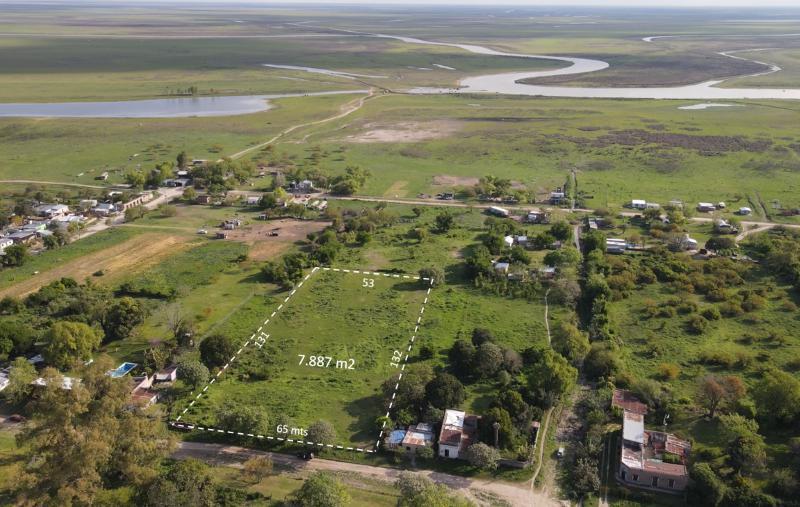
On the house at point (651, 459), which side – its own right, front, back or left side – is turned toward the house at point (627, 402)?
back

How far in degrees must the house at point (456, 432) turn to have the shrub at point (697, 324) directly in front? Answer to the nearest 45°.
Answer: approximately 135° to its left

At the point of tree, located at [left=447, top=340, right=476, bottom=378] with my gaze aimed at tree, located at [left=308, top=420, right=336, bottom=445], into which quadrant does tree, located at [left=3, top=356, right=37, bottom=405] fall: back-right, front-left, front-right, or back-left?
front-right

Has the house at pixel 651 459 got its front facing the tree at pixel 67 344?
no

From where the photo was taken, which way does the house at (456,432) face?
toward the camera

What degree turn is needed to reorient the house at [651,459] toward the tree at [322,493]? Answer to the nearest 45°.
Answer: approximately 45° to its right

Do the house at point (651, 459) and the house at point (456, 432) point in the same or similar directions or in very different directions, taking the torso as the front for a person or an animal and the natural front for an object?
same or similar directions

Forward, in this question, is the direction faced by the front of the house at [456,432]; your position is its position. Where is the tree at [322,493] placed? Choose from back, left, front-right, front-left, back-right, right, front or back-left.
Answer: front-right

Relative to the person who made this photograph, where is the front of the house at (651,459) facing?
facing the viewer

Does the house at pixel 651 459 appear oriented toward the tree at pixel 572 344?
no

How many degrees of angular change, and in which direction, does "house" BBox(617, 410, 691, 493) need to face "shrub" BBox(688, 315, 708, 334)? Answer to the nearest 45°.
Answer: approximately 180°

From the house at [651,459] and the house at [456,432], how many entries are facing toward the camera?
2

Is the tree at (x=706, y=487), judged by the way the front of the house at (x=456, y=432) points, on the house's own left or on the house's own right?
on the house's own left
